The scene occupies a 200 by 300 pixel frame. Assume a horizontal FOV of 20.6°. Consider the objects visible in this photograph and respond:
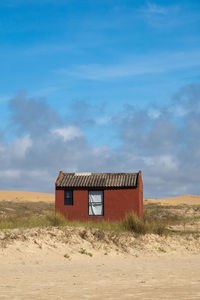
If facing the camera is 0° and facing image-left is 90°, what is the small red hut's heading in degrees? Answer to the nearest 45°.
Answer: approximately 0°
